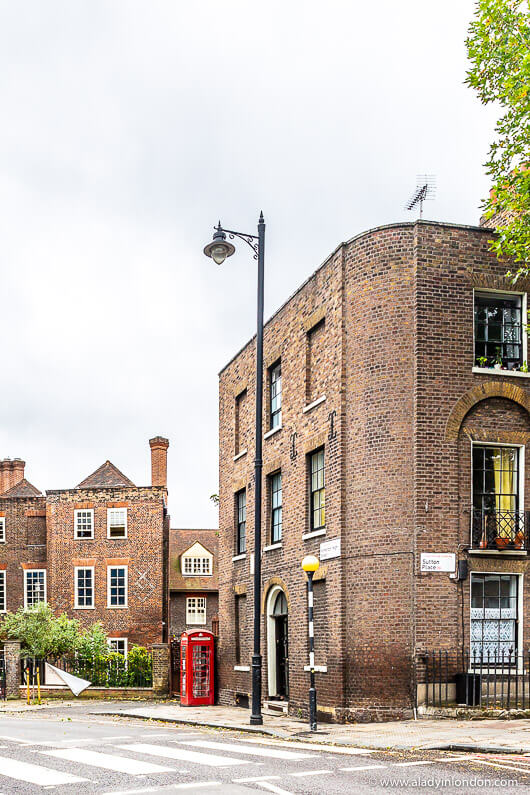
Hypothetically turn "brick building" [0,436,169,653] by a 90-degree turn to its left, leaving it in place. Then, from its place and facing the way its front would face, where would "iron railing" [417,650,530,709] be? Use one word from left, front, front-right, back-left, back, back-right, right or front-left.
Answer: right

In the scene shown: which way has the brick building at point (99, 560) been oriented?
toward the camera

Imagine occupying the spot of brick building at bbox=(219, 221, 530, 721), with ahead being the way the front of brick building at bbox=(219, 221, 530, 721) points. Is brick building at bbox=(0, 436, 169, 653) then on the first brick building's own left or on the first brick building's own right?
on the first brick building's own right

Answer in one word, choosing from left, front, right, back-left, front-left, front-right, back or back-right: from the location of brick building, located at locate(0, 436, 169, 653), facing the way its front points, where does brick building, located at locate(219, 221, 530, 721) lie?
front

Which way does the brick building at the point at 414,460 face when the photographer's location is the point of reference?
facing the viewer and to the left of the viewer

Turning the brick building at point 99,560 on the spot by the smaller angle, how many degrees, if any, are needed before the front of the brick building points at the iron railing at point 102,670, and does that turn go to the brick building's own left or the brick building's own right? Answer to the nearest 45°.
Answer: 0° — it already faces it

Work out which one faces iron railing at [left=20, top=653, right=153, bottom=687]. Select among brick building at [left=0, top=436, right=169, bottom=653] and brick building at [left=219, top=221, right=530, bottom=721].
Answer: brick building at [left=0, top=436, right=169, bottom=653]

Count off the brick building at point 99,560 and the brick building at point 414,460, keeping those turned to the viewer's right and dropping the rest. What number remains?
0

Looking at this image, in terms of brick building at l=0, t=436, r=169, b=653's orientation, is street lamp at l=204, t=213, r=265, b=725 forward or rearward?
forward
